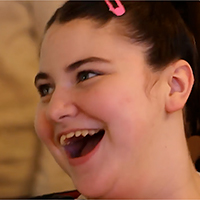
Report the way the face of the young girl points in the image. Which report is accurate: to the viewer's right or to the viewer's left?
to the viewer's left
